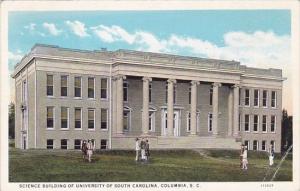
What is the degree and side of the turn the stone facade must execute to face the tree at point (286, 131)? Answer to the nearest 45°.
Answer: approximately 45° to its left

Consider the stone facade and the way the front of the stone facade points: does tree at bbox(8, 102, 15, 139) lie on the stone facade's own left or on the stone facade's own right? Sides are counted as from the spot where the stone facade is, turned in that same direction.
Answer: on the stone facade's own right

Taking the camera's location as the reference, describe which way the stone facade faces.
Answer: facing the viewer and to the right of the viewer
